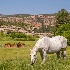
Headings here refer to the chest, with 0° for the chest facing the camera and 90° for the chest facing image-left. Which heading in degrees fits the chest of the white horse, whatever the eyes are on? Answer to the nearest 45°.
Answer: approximately 45°
